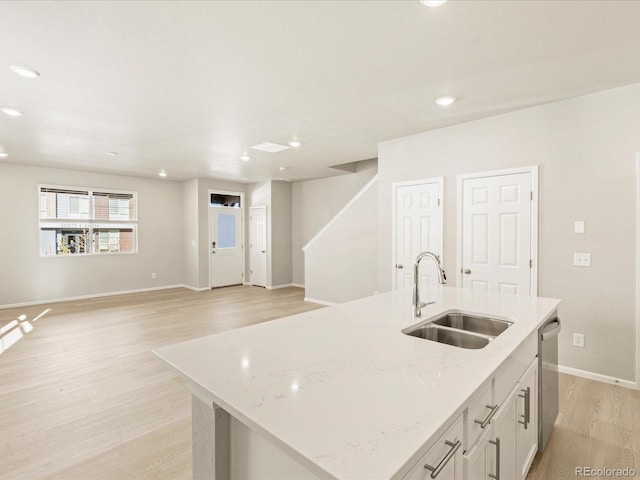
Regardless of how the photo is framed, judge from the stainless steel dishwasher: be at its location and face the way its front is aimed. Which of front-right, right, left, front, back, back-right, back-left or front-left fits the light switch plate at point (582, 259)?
left

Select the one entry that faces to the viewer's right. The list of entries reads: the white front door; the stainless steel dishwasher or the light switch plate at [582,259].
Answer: the stainless steel dishwasher

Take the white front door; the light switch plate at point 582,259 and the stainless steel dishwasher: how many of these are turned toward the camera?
2

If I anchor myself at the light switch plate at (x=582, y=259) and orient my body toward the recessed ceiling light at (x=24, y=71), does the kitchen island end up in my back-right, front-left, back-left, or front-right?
front-left

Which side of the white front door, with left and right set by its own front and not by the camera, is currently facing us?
front

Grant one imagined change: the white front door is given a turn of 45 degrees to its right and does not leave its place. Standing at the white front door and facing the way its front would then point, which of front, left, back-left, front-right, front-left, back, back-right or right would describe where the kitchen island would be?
front-left

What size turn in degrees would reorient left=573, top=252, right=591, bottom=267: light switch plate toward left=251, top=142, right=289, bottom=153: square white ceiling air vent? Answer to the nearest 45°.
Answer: approximately 90° to its right

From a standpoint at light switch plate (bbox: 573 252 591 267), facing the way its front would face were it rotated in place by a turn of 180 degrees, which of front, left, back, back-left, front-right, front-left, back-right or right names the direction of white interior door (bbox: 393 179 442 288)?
left

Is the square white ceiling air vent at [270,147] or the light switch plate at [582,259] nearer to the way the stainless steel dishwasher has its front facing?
the light switch plate

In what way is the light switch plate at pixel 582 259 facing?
toward the camera

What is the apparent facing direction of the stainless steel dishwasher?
to the viewer's right

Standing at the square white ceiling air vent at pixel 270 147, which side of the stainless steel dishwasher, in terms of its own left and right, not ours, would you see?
back

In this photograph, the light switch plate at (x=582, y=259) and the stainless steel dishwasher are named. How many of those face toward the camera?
1

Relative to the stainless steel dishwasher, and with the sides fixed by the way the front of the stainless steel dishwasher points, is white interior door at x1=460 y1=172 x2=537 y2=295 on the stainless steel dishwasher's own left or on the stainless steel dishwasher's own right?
on the stainless steel dishwasher's own left

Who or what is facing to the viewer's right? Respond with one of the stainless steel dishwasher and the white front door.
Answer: the stainless steel dishwasher
